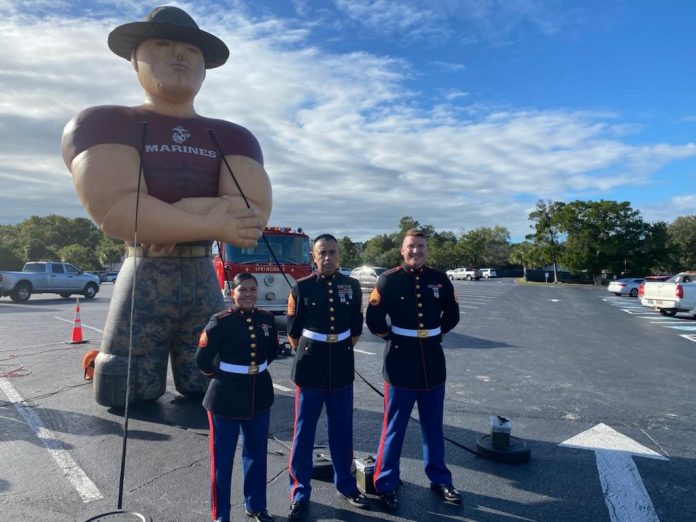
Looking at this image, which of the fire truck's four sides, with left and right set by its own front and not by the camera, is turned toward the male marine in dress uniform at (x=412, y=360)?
front

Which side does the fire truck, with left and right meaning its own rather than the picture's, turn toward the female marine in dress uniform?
front

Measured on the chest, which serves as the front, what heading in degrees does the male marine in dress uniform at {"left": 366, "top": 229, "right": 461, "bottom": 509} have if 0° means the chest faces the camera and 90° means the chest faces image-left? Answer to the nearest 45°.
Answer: approximately 0°

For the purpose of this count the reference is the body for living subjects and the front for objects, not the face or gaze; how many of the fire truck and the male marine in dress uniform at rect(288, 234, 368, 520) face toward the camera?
2

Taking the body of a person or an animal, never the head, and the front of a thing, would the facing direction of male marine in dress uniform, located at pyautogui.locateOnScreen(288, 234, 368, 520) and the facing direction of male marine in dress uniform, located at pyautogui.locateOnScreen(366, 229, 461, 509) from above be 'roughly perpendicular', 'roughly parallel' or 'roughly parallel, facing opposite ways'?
roughly parallel

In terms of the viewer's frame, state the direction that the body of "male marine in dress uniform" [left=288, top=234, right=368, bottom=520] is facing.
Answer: toward the camera

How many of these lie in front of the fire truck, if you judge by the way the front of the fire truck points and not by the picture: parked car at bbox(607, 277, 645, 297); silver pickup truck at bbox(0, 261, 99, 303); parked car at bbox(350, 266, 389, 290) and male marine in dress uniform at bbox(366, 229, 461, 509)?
1

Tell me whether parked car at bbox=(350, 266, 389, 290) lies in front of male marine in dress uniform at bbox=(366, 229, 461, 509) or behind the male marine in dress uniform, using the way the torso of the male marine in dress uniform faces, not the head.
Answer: behind

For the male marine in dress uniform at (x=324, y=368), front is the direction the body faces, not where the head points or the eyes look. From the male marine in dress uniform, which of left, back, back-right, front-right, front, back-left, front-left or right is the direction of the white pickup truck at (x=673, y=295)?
back-left

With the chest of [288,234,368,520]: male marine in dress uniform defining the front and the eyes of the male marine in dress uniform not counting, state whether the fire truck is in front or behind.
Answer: behind

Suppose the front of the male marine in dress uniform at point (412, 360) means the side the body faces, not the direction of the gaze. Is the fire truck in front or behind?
behind

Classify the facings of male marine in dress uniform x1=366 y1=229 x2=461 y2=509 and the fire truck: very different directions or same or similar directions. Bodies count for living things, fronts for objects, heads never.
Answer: same or similar directions

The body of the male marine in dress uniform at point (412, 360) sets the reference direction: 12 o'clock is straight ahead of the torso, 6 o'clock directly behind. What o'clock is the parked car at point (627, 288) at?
The parked car is roughly at 7 o'clock from the male marine in dress uniform.

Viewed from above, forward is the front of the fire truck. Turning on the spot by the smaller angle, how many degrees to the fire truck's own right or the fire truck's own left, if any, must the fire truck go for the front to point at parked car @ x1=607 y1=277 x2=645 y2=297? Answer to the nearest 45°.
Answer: approximately 135° to the fire truck's own left
